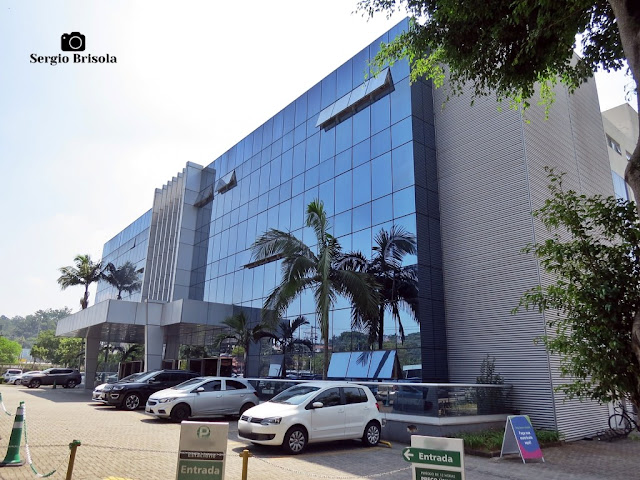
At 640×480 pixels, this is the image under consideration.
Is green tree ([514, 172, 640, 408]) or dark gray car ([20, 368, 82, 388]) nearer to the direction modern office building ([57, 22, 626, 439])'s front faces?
the dark gray car

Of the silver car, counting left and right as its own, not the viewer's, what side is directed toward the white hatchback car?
left

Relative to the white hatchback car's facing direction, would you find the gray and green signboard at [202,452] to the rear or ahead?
ahead

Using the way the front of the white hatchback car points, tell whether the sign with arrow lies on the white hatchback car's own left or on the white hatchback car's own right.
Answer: on the white hatchback car's own left

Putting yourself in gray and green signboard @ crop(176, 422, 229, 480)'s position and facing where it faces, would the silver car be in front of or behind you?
behind

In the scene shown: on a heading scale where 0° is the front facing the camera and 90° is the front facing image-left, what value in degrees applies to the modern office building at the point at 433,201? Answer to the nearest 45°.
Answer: approximately 45°

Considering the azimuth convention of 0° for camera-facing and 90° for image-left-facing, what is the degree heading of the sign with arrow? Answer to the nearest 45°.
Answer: approximately 0°

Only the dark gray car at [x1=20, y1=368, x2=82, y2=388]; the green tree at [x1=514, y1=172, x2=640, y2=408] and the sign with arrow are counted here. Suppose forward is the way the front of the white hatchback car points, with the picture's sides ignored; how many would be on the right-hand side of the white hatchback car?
1

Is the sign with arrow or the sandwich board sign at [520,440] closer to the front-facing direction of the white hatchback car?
the sign with arrow
